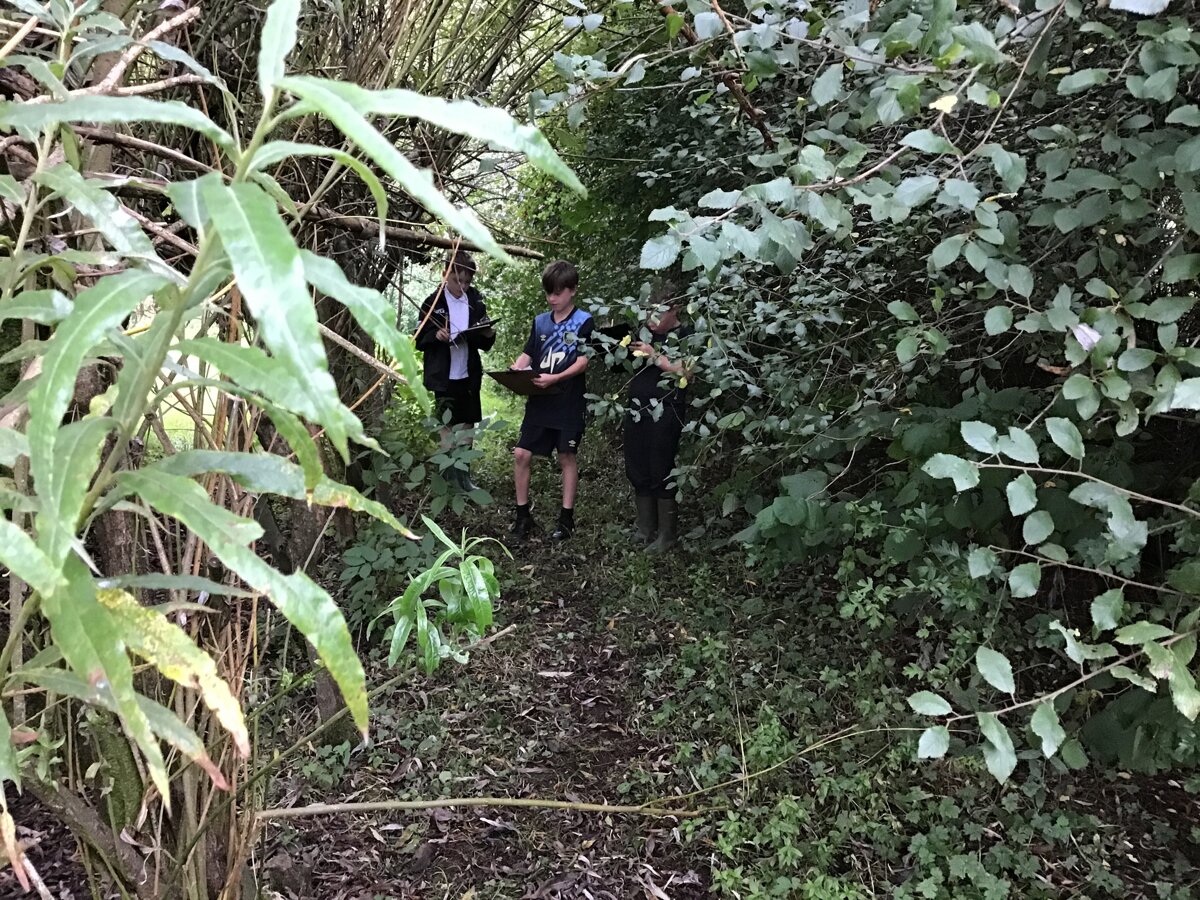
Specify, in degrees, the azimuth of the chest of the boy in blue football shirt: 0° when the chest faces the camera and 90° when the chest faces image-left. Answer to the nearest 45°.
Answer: approximately 45°
